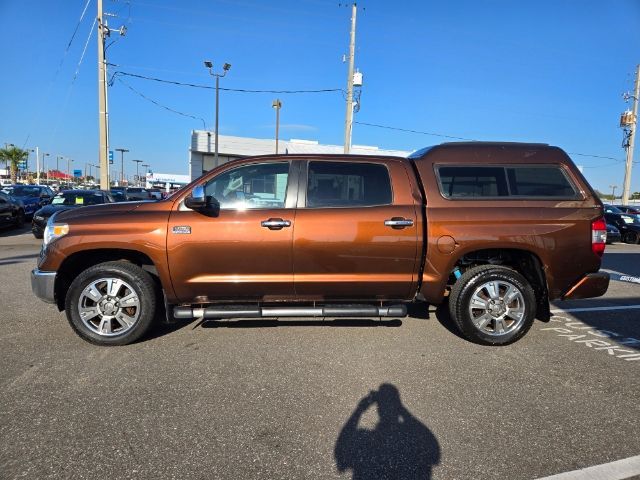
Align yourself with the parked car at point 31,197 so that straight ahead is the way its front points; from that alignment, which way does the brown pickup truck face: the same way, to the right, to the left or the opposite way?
to the right

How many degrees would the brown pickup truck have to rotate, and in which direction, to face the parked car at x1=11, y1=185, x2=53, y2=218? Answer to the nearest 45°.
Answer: approximately 45° to its right

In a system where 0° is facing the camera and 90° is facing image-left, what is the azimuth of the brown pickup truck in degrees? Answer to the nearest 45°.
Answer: approximately 90°

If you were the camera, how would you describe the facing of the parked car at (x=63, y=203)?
facing the viewer and to the left of the viewer

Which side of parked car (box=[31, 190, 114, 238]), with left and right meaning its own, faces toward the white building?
back

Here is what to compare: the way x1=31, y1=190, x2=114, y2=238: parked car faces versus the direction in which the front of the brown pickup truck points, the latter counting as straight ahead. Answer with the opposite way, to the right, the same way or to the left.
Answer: to the left

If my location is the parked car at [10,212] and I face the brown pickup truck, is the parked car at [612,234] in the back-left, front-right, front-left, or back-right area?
front-left

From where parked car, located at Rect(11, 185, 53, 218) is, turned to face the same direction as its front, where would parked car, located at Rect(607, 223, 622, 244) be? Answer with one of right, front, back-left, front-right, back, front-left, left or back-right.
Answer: left

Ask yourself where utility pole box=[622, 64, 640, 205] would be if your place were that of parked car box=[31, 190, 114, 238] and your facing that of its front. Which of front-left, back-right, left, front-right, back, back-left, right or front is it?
back-left

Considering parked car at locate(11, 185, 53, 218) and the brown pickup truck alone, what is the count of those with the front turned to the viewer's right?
0

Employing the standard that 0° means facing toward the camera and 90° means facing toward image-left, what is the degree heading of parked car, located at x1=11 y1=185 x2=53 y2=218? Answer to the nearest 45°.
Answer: approximately 45°

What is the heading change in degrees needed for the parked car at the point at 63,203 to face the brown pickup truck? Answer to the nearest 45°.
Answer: approximately 45° to its left

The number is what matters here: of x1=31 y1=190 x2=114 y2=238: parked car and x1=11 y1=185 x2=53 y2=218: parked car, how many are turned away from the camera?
0
